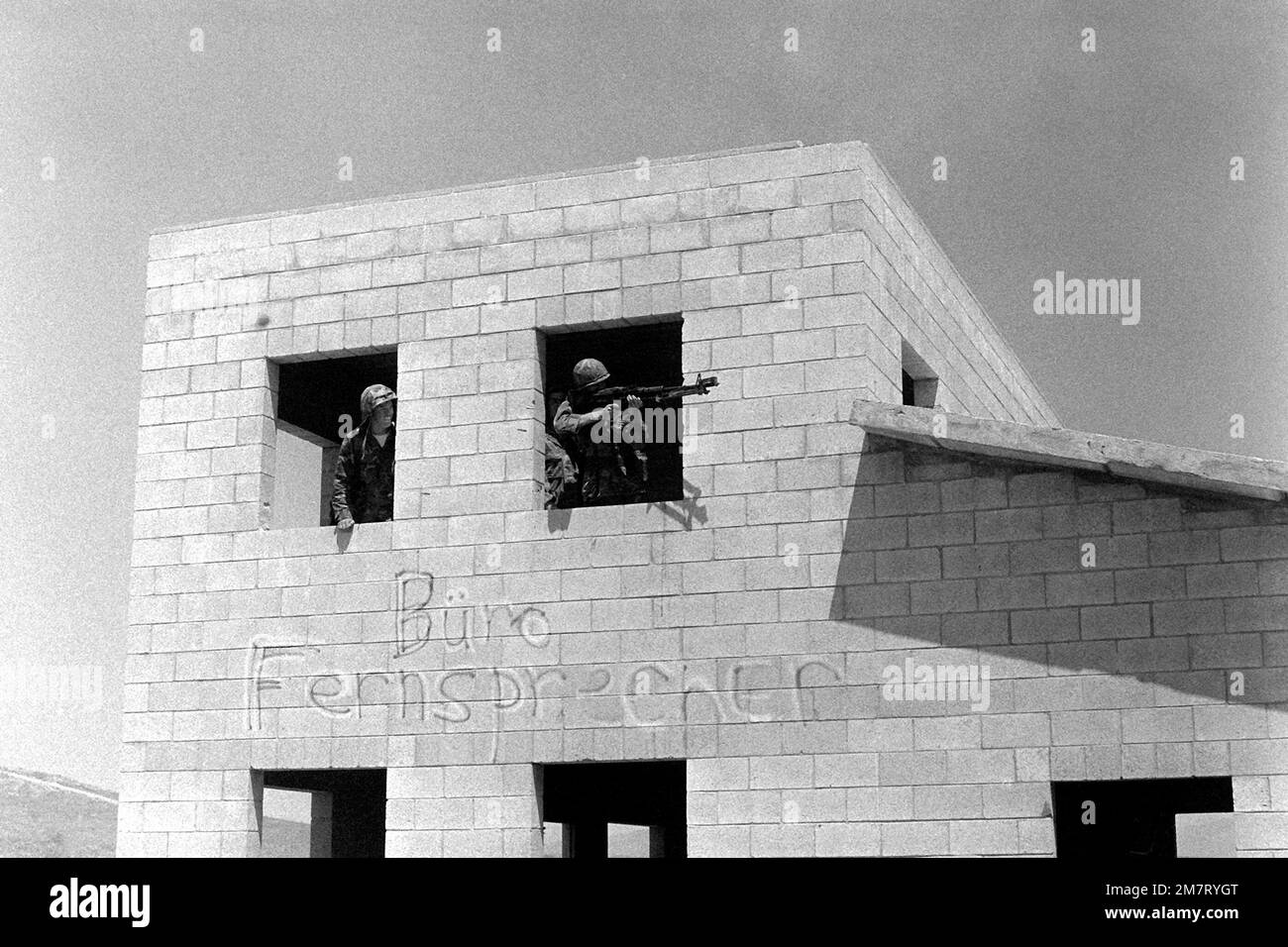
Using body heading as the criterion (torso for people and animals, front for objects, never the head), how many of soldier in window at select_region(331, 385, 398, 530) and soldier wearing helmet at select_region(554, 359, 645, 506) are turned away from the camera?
0

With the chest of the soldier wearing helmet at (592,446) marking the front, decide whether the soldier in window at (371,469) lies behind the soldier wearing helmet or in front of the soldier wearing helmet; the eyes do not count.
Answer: behind

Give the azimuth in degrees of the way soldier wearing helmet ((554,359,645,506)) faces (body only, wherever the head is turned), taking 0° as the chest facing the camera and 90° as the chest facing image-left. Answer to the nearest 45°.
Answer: approximately 270°

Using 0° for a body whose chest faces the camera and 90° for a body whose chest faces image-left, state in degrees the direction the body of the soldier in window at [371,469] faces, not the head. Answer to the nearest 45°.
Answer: approximately 315°
